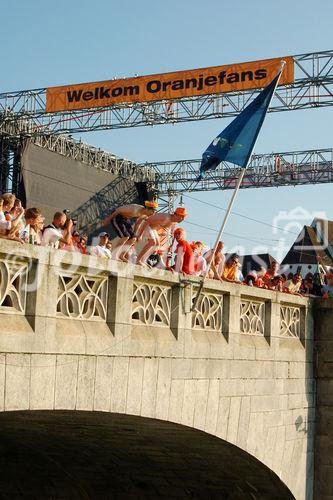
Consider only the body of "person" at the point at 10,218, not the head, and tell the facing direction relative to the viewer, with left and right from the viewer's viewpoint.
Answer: facing the viewer and to the right of the viewer

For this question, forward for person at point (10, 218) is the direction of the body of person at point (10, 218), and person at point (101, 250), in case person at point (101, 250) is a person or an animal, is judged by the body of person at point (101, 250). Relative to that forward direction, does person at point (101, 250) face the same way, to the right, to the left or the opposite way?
the same way

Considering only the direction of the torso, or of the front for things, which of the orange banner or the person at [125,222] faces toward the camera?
the orange banner

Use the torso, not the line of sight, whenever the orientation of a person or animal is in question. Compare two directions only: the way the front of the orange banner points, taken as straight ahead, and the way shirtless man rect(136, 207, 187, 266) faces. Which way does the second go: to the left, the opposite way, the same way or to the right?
to the left

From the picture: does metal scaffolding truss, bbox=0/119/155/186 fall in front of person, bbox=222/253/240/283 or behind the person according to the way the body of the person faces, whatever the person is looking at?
behind

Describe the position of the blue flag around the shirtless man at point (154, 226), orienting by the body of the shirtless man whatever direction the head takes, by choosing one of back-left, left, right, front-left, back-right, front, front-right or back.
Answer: front-left

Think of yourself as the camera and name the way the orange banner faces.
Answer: facing the viewer

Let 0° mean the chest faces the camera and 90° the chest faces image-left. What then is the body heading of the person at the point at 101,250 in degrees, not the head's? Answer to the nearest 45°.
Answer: approximately 315°

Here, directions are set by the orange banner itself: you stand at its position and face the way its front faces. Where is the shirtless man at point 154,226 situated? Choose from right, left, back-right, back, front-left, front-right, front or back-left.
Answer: front

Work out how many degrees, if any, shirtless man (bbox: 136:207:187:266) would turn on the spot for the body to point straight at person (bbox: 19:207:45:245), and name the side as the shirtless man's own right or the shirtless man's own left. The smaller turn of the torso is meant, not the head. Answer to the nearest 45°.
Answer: approximately 135° to the shirtless man's own right

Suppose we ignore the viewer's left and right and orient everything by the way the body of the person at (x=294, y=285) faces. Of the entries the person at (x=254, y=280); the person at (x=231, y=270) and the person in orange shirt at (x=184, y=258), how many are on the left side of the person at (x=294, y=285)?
0
